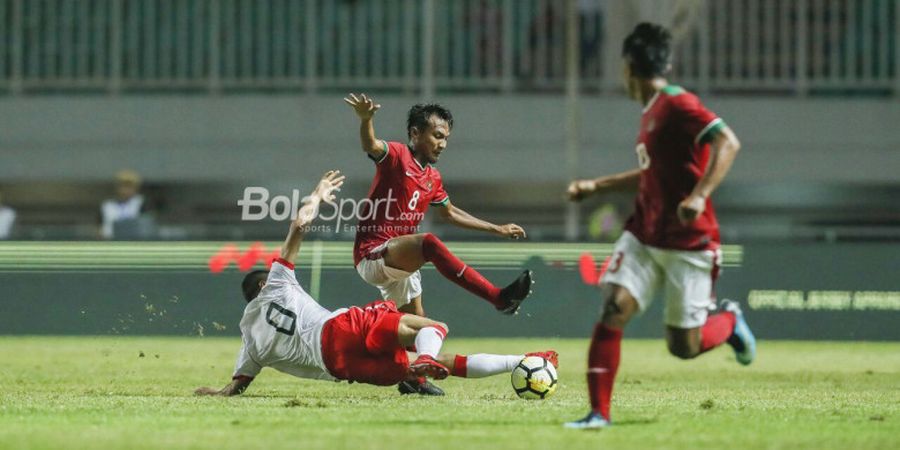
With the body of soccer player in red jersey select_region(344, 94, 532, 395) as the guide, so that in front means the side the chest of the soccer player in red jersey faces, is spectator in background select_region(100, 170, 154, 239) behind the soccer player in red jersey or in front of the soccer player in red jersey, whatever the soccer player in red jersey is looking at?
behind

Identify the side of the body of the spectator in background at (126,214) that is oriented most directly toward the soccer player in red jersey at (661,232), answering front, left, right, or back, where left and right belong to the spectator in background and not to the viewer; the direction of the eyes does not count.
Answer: front

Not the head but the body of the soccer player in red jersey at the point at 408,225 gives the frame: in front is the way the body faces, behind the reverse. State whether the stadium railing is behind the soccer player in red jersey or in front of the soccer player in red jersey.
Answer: behind

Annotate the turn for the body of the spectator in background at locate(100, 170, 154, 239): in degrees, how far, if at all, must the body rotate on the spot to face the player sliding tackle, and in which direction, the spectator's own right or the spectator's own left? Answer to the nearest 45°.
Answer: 0° — they already face them

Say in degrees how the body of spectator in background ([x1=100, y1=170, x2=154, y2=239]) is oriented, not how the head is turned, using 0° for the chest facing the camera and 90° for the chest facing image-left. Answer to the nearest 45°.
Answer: approximately 0°

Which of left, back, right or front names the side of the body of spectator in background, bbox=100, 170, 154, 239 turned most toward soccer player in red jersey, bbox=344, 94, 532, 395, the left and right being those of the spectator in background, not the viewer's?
front

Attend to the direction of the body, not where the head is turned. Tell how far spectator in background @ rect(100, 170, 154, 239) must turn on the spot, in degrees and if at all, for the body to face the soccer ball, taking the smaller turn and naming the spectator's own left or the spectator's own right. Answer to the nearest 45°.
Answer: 0° — they already face it

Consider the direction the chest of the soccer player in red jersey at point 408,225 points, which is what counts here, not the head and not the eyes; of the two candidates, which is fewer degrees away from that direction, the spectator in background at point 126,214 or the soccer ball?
the soccer ball

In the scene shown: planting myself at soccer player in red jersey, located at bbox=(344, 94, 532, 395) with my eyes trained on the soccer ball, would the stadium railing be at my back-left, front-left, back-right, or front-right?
back-left

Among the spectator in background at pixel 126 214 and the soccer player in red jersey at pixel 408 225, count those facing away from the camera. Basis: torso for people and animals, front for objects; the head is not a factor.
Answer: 0

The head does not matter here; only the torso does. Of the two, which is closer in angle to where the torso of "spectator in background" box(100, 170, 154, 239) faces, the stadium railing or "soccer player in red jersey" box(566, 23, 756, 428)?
the soccer player in red jersey
